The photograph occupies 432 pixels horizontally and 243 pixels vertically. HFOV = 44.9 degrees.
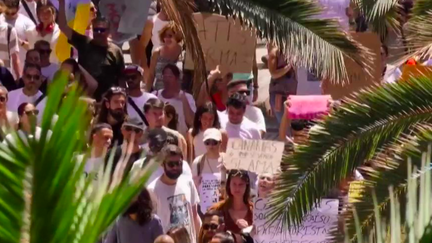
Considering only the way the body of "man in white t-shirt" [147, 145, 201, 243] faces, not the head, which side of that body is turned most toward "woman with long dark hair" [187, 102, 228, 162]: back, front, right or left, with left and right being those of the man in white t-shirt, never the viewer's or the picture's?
back

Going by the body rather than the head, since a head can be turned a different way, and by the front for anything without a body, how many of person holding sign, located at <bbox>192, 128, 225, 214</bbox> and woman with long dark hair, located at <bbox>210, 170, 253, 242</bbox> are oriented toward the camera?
2

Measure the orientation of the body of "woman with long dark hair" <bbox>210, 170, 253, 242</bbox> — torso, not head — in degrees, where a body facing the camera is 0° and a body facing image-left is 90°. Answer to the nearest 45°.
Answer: approximately 0°

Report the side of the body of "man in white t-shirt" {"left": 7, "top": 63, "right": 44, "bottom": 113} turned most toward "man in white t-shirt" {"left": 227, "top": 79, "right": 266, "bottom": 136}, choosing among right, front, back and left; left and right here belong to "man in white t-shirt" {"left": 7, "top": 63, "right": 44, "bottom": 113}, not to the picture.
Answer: left

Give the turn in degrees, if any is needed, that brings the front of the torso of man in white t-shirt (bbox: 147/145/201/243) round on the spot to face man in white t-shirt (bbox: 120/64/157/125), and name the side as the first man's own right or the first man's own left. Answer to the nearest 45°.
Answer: approximately 180°
